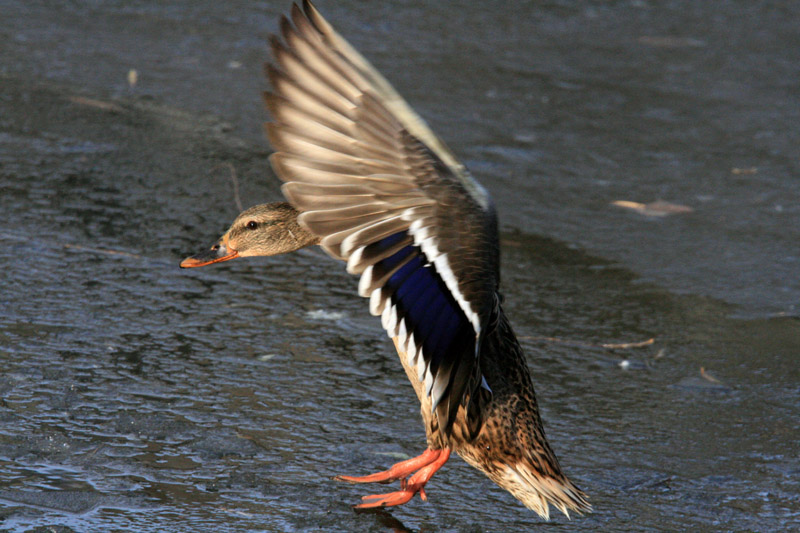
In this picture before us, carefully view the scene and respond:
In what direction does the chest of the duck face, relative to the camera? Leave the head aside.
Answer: to the viewer's left
